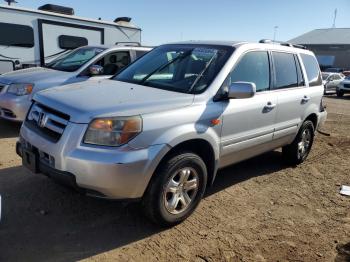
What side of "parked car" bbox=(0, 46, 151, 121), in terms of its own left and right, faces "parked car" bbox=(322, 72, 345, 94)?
back

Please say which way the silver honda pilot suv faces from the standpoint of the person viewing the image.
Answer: facing the viewer and to the left of the viewer

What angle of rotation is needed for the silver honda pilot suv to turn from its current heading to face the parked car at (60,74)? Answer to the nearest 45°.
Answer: approximately 90° to its right

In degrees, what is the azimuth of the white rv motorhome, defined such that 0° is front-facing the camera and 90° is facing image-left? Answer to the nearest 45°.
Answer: approximately 45°

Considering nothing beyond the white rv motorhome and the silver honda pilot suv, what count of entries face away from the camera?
0

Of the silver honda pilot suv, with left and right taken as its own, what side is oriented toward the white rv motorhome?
right

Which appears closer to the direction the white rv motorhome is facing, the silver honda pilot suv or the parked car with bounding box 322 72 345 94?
the silver honda pilot suv

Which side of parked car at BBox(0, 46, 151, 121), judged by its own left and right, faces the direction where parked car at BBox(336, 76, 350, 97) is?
back

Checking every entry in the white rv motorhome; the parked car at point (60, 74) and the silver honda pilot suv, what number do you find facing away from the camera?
0

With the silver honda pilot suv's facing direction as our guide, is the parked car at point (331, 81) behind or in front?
behind
